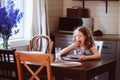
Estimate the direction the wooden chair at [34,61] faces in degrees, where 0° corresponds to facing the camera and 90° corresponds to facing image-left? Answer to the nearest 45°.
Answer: approximately 180°

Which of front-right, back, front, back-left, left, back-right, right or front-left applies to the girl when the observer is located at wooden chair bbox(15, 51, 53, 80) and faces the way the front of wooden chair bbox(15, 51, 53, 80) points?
front-right

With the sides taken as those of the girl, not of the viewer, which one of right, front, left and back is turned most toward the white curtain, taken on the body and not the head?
right

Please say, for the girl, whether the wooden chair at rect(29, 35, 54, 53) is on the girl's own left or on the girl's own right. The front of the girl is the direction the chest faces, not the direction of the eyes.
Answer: on the girl's own right

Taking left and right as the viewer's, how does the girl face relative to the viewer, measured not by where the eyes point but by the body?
facing the viewer and to the left of the viewer

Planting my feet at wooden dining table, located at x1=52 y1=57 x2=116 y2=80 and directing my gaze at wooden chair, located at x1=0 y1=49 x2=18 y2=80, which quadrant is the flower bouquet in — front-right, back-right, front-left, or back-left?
front-right

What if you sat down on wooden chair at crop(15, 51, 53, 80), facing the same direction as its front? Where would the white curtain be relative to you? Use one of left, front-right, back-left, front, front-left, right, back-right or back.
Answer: front

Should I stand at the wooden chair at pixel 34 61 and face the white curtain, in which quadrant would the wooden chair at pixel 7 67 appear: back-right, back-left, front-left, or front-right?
front-left

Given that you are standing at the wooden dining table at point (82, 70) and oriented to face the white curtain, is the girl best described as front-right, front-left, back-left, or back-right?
front-right

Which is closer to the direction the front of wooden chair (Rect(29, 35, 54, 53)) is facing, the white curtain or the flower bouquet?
the flower bouquet
